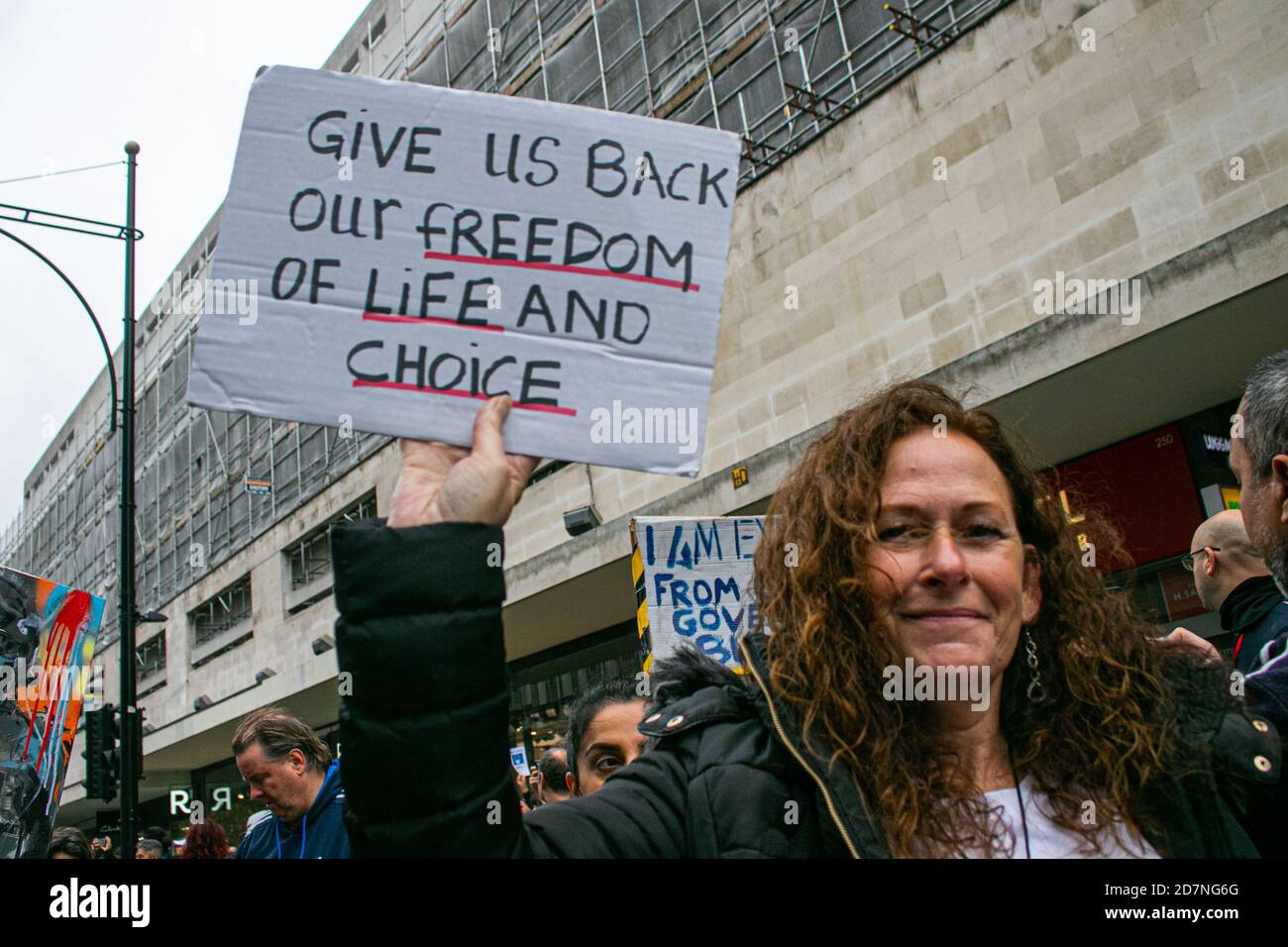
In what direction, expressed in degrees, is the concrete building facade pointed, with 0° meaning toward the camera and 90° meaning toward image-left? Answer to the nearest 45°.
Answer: approximately 45°

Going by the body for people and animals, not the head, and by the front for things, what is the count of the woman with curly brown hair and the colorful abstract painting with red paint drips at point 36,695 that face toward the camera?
2

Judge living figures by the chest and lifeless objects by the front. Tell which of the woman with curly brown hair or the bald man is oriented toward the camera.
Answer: the woman with curly brown hair

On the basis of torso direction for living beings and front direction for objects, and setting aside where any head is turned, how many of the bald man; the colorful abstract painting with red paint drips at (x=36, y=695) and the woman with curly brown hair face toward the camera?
2

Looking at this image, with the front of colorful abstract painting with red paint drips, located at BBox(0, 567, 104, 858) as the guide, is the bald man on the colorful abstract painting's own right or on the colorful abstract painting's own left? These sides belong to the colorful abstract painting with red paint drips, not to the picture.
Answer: on the colorful abstract painting's own left

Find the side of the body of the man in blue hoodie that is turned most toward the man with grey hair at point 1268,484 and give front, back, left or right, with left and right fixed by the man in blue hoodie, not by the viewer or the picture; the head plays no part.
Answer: left

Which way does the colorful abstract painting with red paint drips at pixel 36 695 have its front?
toward the camera

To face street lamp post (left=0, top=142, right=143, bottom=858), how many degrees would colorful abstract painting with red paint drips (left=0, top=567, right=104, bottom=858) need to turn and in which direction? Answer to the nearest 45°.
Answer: approximately 180°

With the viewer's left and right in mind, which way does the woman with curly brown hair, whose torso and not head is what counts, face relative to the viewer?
facing the viewer

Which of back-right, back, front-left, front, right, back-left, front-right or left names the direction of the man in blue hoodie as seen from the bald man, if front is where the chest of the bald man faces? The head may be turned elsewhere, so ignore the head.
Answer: front-left

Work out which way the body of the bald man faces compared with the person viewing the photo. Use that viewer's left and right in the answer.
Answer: facing away from the viewer and to the left of the viewer

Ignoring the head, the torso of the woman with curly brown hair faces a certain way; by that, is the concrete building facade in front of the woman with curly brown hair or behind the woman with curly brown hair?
behind

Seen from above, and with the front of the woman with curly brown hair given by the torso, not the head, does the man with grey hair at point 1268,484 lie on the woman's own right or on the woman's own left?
on the woman's own left

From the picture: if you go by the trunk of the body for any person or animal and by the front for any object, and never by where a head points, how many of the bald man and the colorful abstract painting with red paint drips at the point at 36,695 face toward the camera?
1

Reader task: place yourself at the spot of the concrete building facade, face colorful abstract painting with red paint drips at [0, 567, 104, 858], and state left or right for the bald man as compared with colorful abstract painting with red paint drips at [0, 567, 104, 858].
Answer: left

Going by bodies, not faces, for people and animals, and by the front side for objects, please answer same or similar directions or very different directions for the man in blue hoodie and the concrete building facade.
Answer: same or similar directions

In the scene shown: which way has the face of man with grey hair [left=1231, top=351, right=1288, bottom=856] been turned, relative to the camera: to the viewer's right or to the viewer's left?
to the viewer's left

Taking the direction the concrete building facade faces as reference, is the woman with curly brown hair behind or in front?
in front

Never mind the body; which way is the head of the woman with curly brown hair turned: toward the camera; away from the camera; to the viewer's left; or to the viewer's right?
toward the camera

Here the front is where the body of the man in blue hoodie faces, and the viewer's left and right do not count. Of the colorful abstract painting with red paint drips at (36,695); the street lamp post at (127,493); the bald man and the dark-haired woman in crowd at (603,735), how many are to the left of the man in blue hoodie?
2
